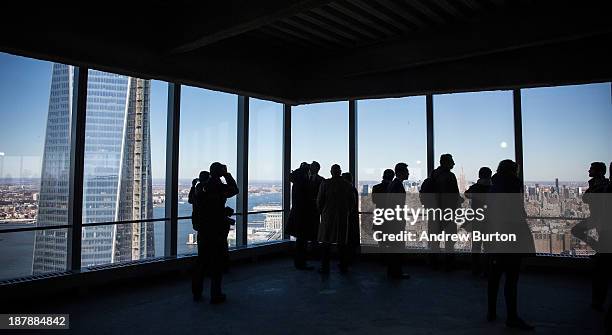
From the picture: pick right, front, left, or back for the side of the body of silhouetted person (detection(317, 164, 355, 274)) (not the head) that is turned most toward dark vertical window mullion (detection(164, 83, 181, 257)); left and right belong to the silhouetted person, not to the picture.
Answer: left

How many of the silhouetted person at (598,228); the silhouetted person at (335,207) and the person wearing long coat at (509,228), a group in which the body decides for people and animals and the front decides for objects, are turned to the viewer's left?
1

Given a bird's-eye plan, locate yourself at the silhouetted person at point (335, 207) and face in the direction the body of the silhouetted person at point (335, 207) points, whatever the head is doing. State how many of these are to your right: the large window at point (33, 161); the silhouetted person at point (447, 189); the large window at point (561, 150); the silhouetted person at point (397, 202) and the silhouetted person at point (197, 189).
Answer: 3

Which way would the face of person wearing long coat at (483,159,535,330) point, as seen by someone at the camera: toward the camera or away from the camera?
away from the camera

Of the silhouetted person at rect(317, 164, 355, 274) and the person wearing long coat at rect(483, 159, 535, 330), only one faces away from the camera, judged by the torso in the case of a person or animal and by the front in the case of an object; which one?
the silhouetted person

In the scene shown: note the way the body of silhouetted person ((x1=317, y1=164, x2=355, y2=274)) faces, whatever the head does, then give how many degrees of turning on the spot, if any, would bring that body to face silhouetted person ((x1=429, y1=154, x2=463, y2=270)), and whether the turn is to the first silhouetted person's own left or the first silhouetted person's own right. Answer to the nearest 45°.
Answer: approximately 90° to the first silhouetted person's own right

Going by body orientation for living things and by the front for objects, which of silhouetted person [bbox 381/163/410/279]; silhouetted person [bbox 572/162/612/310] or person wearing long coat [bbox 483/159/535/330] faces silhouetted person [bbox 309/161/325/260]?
silhouetted person [bbox 572/162/612/310]

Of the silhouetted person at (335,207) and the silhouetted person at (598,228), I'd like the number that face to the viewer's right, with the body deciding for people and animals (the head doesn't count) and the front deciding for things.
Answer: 0

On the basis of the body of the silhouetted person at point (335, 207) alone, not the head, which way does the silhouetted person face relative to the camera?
away from the camera

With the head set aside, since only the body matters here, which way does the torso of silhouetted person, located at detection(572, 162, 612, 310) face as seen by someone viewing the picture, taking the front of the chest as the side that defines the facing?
to the viewer's left
